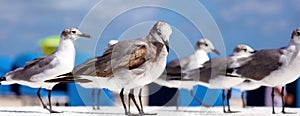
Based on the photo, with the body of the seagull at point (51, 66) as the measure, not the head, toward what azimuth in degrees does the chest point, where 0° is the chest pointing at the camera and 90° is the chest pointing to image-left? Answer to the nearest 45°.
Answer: approximately 270°

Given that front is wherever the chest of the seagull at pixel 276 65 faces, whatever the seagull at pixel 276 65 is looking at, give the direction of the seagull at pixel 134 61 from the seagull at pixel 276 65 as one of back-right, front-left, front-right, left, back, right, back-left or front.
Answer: back-right

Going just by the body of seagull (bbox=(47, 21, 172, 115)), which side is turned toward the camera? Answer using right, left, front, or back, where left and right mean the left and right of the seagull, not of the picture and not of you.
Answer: right

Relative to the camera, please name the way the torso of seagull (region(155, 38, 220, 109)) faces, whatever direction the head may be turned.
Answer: to the viewer's right

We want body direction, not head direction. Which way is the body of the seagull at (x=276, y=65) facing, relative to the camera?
to the viewer's right

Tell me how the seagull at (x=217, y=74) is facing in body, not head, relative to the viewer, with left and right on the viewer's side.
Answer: facing to the right of the viewer

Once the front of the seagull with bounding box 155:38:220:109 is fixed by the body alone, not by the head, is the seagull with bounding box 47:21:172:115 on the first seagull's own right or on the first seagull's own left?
on the first seagull's own right
